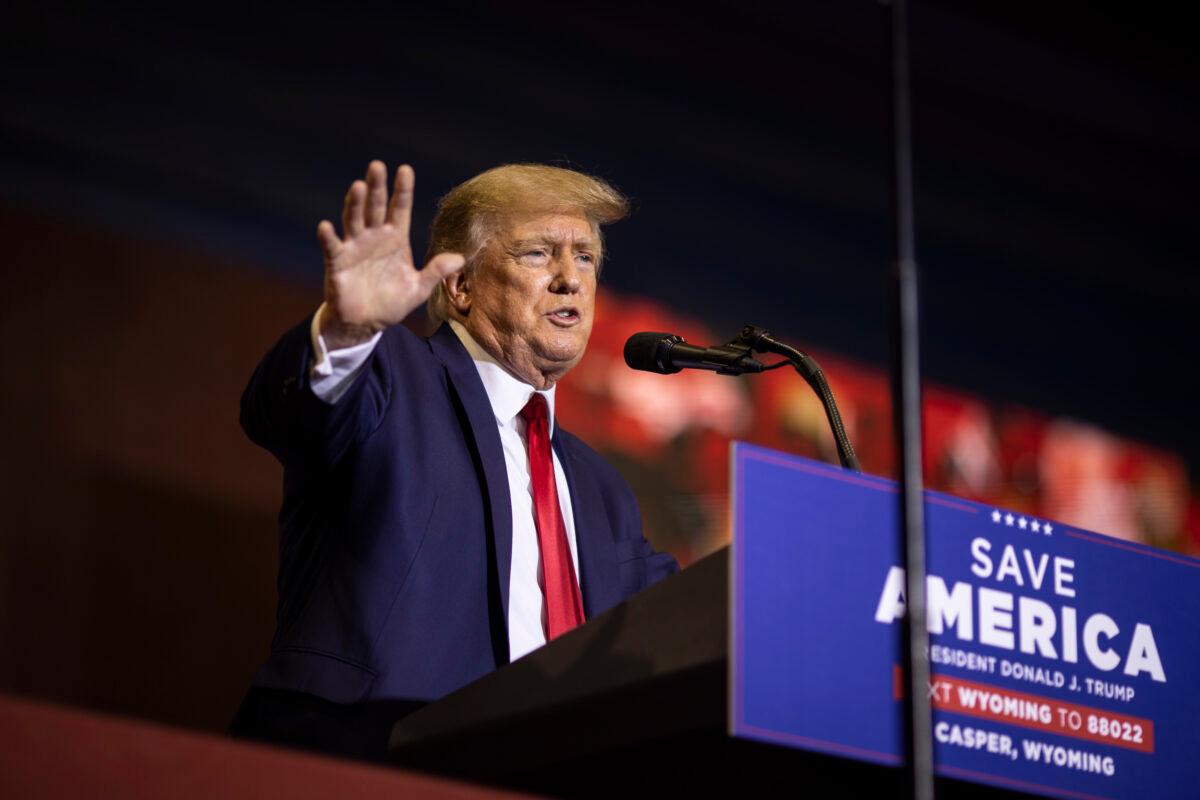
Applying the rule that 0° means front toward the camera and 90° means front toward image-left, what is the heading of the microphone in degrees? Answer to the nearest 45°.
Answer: approximately 90°

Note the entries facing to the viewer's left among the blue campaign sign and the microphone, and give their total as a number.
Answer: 1

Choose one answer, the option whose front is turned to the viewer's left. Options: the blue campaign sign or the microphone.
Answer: the microphone

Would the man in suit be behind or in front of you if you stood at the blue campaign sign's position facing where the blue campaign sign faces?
behind
